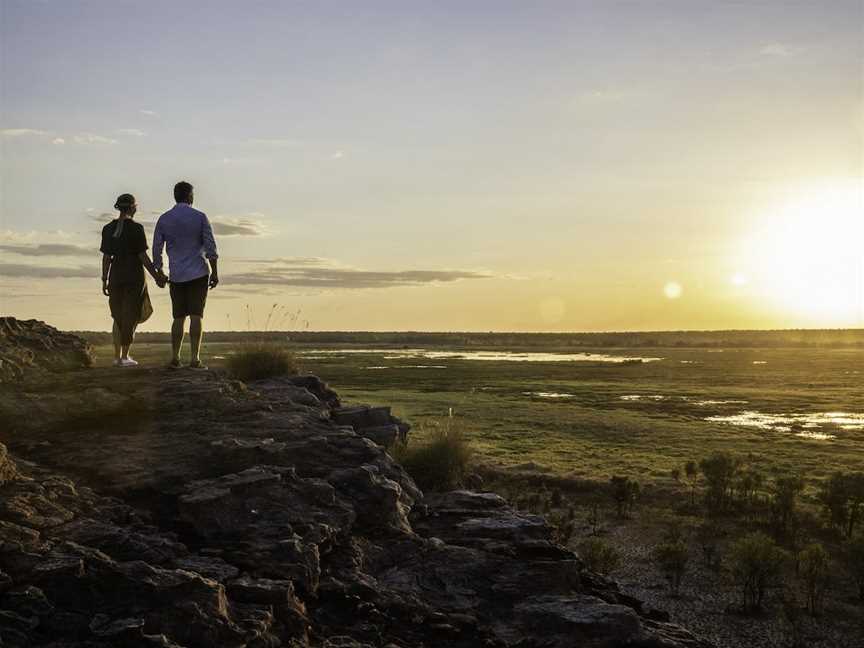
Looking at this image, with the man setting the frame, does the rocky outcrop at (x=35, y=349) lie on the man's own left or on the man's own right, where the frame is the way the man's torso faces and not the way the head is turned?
on the man's own left

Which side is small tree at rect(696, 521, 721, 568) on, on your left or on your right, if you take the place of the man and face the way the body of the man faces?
on your right

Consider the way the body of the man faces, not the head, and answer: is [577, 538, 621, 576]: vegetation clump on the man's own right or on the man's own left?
on the man's own right

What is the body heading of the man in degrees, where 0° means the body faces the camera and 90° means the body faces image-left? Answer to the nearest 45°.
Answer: approximately 180°

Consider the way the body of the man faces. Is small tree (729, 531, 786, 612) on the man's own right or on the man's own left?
on the man's own right

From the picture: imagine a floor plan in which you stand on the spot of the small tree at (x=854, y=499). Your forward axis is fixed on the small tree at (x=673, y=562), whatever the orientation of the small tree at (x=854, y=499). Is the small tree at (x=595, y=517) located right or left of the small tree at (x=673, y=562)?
right

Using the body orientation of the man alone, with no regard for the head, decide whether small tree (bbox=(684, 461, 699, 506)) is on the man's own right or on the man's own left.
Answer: on the man's own right

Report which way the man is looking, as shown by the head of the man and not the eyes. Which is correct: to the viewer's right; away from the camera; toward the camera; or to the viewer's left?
away from the camera

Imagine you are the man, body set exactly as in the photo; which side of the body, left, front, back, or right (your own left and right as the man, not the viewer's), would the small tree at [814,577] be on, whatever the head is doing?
right
